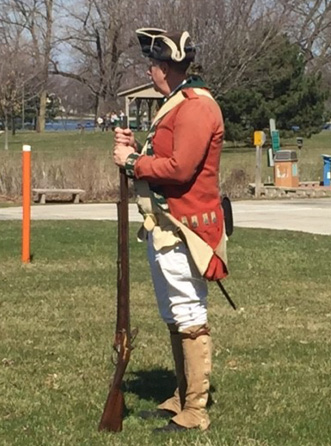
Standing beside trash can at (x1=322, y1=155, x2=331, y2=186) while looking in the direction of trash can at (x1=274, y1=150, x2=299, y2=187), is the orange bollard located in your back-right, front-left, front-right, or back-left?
front-left

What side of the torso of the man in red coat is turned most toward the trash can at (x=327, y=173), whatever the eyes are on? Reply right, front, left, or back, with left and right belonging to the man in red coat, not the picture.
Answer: right

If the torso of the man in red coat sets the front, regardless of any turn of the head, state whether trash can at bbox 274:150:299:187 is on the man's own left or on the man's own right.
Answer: on the man's own right

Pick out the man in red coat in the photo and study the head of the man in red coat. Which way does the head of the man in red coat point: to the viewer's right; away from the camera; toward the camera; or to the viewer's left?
to the viewer's left

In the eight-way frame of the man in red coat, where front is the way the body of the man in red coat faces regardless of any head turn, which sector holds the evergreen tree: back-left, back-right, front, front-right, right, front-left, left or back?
right

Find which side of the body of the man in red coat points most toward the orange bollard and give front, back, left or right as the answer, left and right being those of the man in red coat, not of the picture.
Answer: right

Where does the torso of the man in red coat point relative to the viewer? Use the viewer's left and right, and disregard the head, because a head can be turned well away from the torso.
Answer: facing to the left of the viewer
